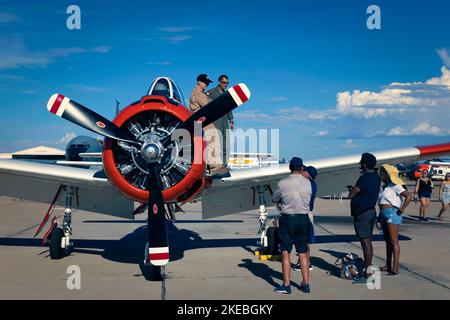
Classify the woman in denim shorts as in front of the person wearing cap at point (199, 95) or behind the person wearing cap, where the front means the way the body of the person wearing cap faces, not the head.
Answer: in front

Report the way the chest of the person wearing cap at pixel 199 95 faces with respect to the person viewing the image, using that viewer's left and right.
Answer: facing to the right of the viewer

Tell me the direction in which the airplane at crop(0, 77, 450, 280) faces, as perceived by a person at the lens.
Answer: facing the viewer

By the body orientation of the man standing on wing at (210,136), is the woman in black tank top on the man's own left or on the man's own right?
on the man's own left

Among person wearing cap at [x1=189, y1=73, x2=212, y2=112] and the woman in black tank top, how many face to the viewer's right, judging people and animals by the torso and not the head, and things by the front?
1

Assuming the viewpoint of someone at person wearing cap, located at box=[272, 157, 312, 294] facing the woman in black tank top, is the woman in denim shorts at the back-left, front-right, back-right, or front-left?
front-right

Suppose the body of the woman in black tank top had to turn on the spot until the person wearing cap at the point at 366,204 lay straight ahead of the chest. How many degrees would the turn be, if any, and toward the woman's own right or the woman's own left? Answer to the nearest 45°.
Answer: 0° — they already face them

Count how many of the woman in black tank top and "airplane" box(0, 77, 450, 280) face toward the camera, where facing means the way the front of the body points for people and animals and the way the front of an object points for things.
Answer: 2

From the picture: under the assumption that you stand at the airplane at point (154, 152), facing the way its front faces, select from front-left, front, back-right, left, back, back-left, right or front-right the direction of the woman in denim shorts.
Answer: left

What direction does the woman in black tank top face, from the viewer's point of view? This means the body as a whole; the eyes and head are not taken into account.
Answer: toward the camera

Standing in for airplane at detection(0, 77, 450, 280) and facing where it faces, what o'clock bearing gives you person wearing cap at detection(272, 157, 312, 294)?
The person wearing cap is roughly at 10 o'clock from the airplane.

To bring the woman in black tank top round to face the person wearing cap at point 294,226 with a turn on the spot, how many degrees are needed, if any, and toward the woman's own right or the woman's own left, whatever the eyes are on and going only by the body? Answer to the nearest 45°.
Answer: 0° — they already face them

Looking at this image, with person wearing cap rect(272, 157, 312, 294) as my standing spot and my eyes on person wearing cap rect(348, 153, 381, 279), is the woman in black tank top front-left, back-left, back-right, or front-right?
front-left
